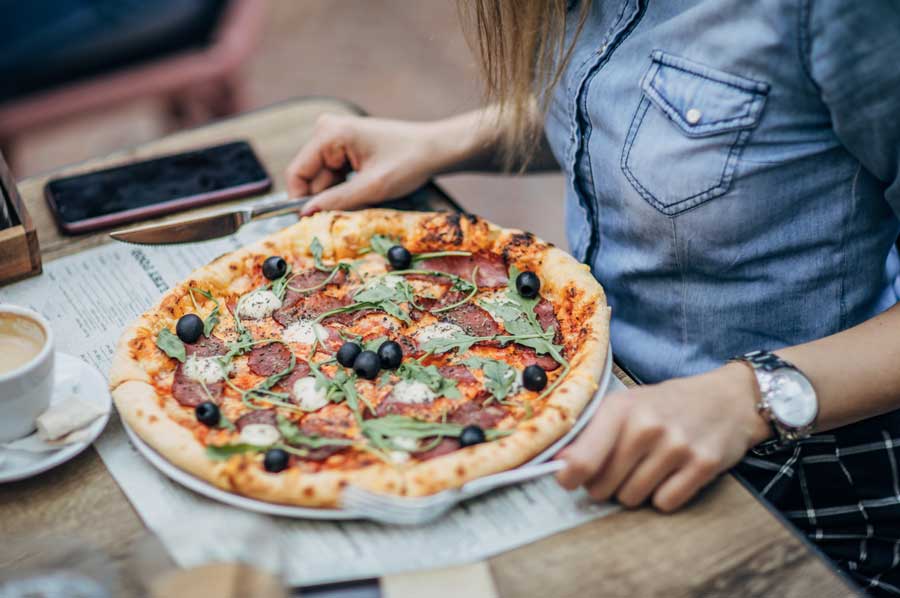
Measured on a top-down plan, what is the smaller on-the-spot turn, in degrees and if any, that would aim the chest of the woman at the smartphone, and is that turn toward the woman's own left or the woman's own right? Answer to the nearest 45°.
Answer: approximately 45° to the woman's own right

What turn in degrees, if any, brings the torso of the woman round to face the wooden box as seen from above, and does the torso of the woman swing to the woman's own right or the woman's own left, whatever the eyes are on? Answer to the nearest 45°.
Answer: approximately 45° to the woman's own right

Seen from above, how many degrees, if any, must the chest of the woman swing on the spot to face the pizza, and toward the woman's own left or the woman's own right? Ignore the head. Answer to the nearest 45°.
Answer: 0° — they already face it

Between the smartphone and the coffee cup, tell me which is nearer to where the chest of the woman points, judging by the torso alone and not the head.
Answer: the coffee cup

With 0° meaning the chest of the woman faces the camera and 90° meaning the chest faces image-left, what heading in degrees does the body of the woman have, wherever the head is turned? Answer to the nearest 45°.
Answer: approximately 45°
